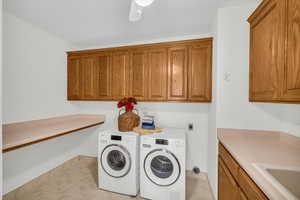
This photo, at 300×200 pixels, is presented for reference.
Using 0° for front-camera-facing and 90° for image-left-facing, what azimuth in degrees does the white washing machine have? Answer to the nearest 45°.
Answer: approximately 45°

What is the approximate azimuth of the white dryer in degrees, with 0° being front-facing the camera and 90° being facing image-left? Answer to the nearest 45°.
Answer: approximately 0°

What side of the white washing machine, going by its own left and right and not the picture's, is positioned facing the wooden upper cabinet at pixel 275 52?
left

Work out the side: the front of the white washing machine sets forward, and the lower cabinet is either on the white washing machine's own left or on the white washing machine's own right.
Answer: on the white washing machine's own left

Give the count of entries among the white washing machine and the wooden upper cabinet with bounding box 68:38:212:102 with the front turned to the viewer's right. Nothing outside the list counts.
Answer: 0

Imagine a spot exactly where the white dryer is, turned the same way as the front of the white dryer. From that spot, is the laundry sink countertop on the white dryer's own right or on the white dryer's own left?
on the white dryer's own left

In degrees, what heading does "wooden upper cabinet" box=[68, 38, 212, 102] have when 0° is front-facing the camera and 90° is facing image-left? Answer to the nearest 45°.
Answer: approximately 45°

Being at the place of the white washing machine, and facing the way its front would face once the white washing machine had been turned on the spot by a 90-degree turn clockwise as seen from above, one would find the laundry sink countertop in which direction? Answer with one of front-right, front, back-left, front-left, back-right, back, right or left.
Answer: back
